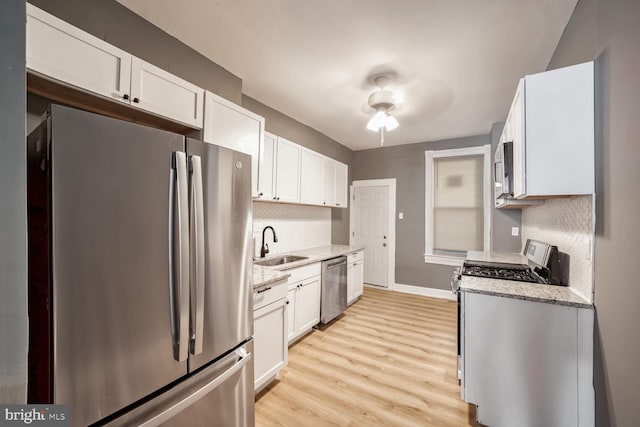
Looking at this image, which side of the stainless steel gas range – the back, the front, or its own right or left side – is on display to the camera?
left

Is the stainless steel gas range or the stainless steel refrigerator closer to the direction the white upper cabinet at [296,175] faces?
the stainless steel gas range

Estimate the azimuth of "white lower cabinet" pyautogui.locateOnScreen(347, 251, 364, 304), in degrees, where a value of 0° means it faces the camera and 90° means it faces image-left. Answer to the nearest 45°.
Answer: approximately 315°

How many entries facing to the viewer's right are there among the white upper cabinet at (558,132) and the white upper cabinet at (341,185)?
1

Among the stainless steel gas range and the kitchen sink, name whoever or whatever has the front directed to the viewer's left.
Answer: the stainless steel gas range

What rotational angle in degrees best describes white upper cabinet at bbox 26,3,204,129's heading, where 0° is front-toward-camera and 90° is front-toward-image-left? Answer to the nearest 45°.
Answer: approximately 315°

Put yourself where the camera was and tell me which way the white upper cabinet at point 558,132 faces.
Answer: facing to the left of the viewer

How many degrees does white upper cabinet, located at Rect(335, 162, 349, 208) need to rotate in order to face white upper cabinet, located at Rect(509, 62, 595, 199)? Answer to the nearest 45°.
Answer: approximately 45° to its right

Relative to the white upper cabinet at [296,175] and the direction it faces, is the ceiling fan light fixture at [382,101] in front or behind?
in front
